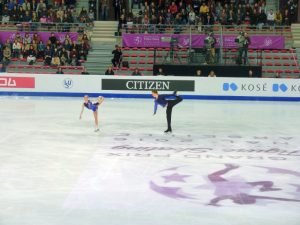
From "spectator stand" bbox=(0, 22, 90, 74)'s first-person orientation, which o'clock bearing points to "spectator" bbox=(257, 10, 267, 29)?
The spectator is roughly at 9 o'clock from the spectator stand.

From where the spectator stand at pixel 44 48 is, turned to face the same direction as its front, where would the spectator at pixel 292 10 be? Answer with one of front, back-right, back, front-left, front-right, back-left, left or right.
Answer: left

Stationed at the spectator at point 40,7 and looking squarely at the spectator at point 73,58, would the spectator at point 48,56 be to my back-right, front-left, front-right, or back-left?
front-right

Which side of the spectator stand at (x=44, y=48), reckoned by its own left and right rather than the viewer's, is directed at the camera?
front

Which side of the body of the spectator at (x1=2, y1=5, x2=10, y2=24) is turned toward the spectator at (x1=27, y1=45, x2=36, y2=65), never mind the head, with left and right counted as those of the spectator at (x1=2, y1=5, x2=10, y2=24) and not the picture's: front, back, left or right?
front

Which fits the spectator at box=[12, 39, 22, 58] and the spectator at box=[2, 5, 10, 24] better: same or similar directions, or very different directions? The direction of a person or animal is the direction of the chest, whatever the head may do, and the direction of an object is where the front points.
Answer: same or similar directions

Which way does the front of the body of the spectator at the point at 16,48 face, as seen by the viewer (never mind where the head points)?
toward the camera

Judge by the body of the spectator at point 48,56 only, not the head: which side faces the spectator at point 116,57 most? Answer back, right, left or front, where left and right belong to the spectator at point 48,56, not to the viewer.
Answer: left

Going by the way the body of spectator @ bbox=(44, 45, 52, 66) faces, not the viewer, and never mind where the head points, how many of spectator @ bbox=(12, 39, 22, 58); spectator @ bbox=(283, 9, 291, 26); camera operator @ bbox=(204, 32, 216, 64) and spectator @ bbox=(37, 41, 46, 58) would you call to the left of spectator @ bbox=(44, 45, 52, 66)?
2

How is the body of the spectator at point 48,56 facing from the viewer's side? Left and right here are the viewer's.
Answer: facing the viewer

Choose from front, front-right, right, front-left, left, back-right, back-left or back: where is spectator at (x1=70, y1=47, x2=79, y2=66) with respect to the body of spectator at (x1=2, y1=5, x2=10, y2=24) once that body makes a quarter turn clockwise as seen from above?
back-left

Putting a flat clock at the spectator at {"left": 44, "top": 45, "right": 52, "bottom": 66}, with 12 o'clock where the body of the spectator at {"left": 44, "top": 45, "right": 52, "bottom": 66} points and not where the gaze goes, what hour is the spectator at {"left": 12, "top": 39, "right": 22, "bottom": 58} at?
the spectator at {"left": 12, "top": 39, "right": 22, "bottom": 58} is roughly at 4 o'clock from the spectator at {"left": 44, "top": 45, "right": 52, "bottom": 66}.

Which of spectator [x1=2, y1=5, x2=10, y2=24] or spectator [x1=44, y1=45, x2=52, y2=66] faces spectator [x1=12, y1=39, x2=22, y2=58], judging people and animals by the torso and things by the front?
spectator [x1=2, y1=5, x2=10, y2=24]

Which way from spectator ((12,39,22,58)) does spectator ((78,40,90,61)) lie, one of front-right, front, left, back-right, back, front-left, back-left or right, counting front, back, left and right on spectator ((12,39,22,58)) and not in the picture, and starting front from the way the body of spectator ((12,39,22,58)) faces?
left

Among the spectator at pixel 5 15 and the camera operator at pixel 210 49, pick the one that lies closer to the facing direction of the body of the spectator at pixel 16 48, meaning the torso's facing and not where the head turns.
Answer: the camera operator
